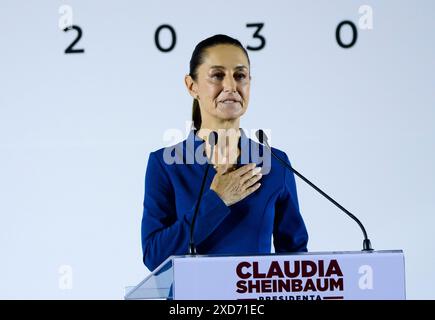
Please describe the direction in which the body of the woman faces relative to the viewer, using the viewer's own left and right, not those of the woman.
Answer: facing the viewer

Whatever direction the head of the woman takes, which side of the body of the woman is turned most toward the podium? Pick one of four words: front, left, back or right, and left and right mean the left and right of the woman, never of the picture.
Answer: front
